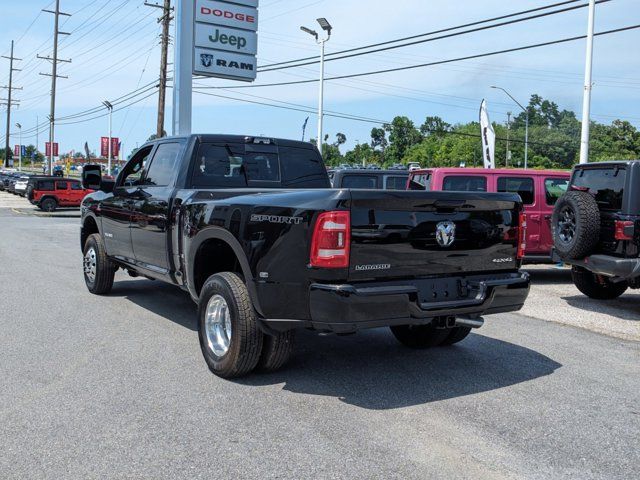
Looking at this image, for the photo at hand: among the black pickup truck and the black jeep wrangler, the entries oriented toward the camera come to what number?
0

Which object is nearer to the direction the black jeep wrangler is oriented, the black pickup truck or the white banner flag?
the white banner flag

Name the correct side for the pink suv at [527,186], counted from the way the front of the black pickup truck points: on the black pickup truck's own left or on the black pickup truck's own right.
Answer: on the black pickup truck's own right

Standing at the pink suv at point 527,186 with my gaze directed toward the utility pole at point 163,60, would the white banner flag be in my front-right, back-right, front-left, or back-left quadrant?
front-right

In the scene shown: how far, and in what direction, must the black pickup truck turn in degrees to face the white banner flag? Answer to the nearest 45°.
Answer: approximately 45° to its right

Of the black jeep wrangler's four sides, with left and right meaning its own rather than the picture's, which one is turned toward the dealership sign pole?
left

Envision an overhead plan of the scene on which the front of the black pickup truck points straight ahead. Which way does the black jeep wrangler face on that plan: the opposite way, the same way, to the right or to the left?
to the right

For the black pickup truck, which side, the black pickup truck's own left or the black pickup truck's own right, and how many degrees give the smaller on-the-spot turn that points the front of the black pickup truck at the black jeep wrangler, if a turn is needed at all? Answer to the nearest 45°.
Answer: approximately 90° to the black pickup truck's own right

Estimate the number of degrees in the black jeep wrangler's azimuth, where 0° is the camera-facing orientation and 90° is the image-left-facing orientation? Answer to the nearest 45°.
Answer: approximately 225°

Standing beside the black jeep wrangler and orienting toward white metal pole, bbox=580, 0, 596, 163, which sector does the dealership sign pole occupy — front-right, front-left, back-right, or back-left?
front-left

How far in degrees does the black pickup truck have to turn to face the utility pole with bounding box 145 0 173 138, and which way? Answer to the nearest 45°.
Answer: approximately 45° to its right

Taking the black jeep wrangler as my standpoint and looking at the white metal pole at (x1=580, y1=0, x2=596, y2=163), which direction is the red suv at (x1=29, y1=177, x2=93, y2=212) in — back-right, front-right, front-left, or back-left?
front-left

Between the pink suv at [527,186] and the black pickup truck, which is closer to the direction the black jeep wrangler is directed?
the pink suv

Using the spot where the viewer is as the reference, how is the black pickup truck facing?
facing away from the viewer and to the left of the viewer

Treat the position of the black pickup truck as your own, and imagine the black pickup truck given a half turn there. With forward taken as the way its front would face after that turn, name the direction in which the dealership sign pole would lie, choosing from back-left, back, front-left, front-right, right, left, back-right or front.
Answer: back-left

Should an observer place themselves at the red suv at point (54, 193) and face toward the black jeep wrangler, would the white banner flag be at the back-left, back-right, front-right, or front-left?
front-left
